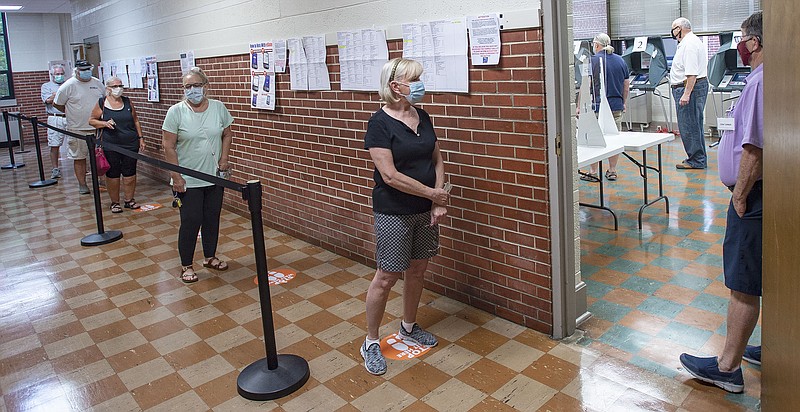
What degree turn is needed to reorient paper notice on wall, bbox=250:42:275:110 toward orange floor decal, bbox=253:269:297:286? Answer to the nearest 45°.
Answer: approximately 45° to its left

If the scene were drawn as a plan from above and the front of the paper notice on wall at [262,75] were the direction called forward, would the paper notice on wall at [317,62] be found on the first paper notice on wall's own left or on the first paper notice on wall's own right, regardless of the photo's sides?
on the first paper notice on wall's own left

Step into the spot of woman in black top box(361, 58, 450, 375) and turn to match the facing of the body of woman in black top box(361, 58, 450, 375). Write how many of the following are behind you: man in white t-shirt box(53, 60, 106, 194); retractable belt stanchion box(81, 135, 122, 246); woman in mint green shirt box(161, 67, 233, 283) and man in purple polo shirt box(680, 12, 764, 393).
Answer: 3

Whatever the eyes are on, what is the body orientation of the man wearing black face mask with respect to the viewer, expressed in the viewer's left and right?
facing to the left of the viewer

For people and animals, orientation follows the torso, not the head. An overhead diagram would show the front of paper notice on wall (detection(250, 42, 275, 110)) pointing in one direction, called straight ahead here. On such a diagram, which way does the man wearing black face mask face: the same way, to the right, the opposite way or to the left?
to the right

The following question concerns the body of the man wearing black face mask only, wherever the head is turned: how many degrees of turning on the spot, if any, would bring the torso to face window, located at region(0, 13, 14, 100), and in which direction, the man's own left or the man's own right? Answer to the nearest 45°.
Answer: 0° — they already face it

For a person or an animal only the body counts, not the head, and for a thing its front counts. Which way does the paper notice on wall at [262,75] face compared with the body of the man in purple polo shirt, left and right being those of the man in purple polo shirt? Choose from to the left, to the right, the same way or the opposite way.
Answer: to the left

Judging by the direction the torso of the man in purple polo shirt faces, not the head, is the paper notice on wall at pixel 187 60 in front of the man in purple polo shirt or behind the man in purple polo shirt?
in front

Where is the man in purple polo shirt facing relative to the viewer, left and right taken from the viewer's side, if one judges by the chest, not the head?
facing to the left of the viewer

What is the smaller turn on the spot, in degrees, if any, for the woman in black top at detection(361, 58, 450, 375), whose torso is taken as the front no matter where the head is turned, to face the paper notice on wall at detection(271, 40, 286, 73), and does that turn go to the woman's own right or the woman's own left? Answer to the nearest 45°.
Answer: approximately 135° to the woman's own left

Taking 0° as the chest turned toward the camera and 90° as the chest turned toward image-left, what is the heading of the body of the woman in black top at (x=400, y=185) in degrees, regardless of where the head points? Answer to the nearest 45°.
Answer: approximately 315°

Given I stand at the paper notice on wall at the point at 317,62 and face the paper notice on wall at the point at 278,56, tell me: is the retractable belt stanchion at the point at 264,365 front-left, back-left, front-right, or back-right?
back-left
